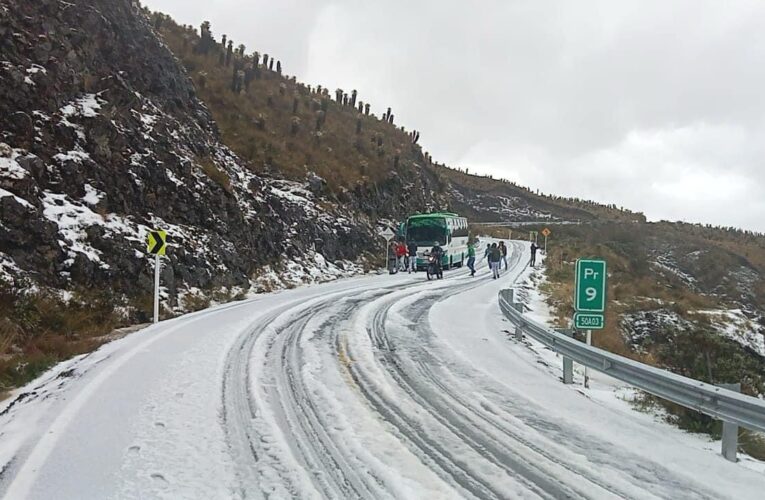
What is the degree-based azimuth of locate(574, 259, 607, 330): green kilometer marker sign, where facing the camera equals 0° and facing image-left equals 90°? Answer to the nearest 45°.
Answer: approximately 0°

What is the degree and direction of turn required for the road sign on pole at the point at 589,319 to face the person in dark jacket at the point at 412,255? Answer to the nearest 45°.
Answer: approximately 135° to its right

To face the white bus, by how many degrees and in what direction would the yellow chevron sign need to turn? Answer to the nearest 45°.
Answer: approximately 135° to its left

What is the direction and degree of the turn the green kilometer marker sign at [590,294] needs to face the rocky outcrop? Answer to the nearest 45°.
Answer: approximately 90° to its right

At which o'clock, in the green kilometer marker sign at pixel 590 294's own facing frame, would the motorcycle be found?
The motorcycle is roughly at 5 o'clock from the green kilometer marker sign.

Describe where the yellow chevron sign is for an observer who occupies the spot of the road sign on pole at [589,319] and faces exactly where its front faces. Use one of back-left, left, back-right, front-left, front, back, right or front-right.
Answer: right

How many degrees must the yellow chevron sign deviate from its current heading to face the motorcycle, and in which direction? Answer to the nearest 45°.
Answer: approximately 135° to its left
